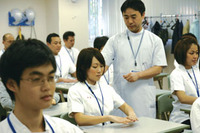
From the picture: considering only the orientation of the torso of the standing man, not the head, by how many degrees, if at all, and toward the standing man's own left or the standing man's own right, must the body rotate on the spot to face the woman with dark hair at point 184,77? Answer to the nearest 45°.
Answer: approximately 90° to the standing man's own left

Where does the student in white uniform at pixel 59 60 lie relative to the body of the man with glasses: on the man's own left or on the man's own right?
on the man's own left

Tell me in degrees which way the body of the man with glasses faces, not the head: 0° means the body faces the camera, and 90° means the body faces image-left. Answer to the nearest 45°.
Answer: approximately 315°

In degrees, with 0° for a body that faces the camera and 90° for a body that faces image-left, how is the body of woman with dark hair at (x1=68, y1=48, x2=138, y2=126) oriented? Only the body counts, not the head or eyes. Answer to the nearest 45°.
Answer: approximately 315°

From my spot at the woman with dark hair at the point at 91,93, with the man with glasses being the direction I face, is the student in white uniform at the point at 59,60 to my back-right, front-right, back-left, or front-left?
back-right

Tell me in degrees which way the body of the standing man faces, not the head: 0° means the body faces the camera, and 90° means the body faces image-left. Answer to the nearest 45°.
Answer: approximately 0°
